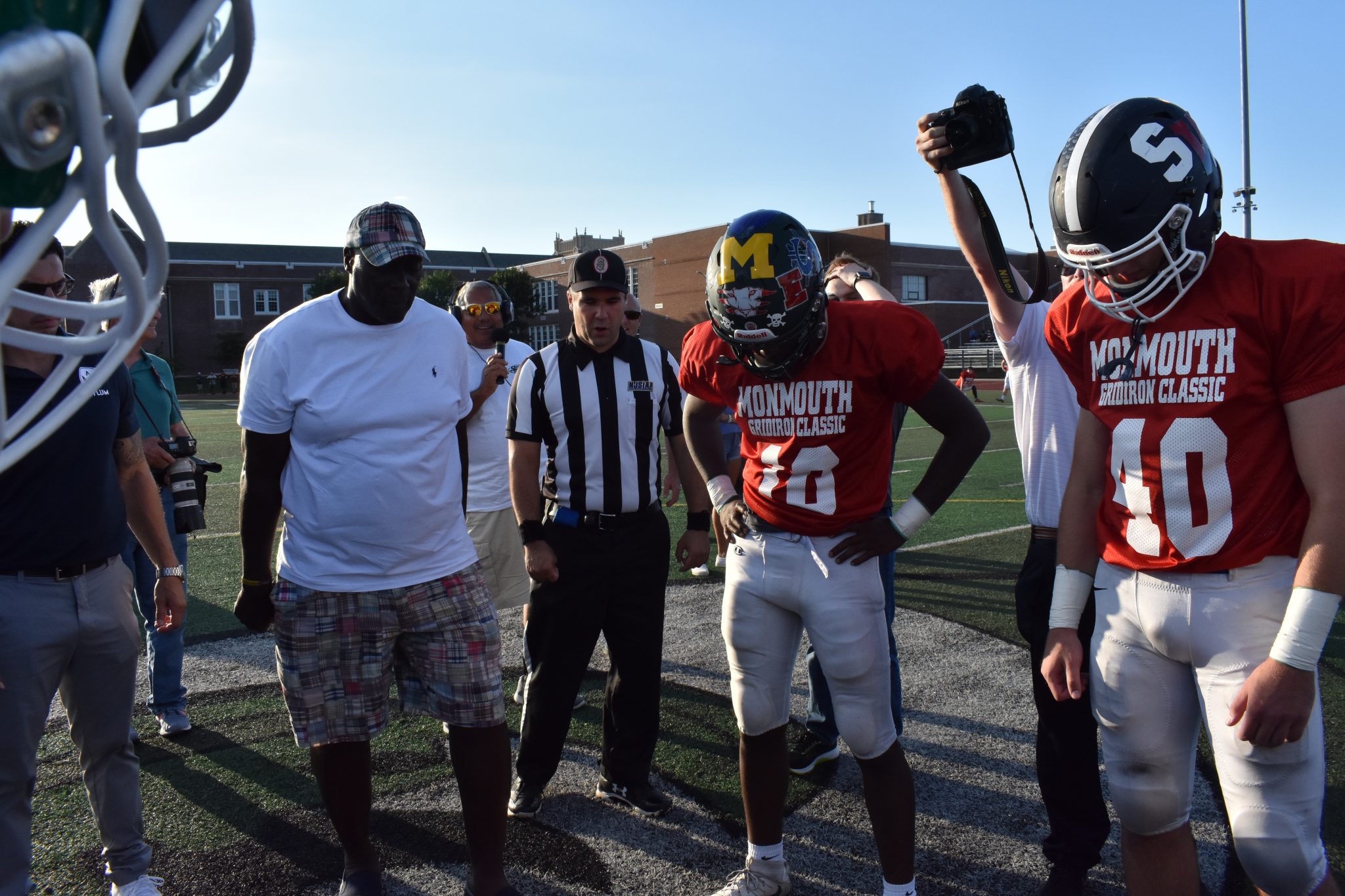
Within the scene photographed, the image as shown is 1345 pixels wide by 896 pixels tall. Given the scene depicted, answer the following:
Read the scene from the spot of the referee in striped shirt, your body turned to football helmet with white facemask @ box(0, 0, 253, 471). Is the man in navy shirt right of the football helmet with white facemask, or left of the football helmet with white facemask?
right

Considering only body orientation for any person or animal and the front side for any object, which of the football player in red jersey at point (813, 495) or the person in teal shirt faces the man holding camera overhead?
the person in teal shirt

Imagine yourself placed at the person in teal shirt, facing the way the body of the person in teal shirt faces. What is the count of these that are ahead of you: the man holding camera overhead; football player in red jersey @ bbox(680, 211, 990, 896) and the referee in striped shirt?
3

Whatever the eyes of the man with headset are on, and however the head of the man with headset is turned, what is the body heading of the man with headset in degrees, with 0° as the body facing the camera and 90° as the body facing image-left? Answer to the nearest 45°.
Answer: approximately 0°

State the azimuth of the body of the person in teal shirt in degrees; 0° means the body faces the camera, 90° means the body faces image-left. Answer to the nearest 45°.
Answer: approximately 315°

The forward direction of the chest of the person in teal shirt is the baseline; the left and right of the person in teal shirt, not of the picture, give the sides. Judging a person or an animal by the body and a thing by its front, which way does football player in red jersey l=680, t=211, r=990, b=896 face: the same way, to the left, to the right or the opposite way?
to the right

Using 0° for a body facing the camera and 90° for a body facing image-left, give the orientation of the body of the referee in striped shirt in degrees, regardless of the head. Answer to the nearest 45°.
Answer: approximately 0°

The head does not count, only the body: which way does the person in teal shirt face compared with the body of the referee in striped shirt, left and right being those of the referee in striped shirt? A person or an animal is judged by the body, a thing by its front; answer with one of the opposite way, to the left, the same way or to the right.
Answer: to the left
